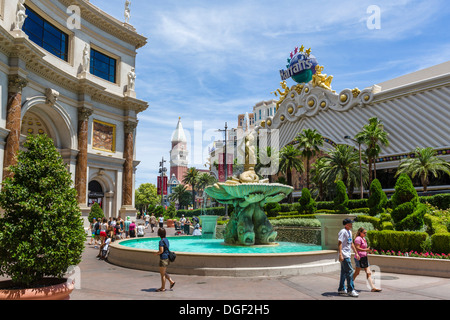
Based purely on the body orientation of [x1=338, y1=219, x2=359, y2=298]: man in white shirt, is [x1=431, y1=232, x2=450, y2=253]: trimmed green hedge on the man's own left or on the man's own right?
on the man's own left

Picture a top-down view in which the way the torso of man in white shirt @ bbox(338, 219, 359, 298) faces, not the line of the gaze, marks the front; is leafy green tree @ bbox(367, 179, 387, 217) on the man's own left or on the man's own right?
on the man's own left

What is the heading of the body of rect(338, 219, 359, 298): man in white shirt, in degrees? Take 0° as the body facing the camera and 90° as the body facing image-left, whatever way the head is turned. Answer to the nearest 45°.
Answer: approximately 315°

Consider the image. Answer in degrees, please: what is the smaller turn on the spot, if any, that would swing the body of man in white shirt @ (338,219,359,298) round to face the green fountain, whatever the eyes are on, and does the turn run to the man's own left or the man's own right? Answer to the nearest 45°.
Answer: approximately 180°

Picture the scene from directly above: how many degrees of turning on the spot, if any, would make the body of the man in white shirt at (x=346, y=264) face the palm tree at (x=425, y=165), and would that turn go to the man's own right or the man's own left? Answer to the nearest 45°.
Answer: approximately 135° to the man's own left

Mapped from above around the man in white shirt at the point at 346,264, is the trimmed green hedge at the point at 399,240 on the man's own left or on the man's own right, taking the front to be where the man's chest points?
on the man's own left

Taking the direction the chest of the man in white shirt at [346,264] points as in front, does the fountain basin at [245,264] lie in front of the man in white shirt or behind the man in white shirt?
behind

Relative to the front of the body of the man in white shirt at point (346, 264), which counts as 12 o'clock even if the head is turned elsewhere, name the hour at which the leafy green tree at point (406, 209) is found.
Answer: The leafy green tree is roughly at 8 o'clock from the man in white shirt.
